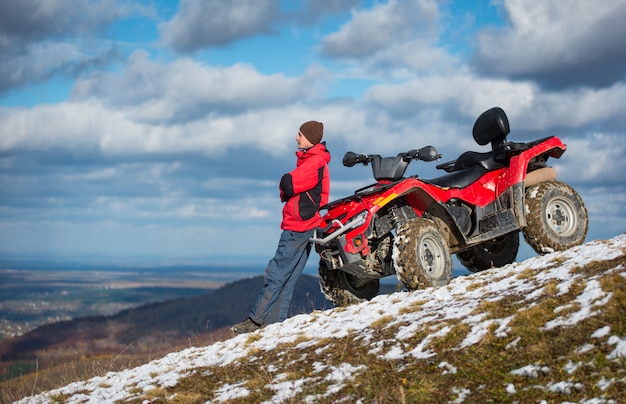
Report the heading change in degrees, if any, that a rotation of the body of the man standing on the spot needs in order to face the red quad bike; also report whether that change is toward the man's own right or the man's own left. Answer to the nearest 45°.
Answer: approximately 180°

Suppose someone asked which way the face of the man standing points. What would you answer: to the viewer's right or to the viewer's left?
to the viewer's left

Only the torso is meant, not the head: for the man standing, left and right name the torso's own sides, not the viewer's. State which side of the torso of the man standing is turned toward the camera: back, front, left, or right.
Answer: left

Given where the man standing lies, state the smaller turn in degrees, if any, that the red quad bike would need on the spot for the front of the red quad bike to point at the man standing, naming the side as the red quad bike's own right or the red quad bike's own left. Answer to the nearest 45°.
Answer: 0° — it already faces them

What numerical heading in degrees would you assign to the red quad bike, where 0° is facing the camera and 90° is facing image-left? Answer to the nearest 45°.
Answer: approximately 45°
